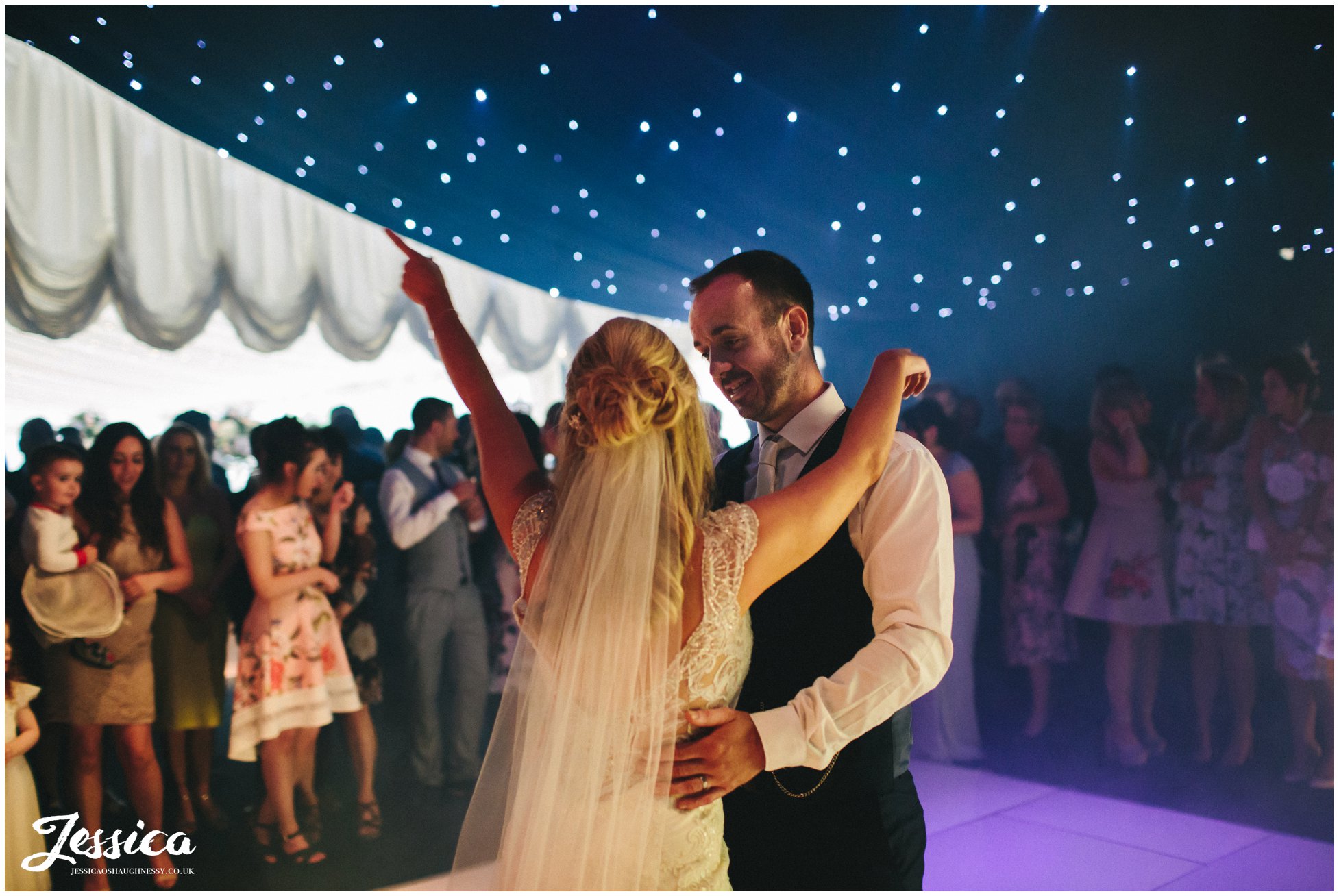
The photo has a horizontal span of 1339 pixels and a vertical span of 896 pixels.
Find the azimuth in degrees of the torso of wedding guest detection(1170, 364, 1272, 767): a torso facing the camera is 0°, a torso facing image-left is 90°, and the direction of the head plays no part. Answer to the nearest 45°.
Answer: approximately 45°

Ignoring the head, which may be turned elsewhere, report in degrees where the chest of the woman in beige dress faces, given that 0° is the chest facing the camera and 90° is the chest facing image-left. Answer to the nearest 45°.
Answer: approximately 0°

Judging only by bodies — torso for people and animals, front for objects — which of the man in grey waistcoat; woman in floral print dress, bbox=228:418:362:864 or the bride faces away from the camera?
the bride

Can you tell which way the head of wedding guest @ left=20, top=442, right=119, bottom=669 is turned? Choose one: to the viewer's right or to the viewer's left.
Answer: to the viewer's right

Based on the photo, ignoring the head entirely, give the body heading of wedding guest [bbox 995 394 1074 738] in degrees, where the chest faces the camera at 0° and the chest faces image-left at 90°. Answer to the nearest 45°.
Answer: approximately 45°

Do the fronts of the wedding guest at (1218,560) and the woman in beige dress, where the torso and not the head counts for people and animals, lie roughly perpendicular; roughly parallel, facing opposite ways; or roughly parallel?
roughly perpendicular

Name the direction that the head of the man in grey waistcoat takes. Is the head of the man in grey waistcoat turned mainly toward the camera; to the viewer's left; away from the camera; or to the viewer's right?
to the viewer's right

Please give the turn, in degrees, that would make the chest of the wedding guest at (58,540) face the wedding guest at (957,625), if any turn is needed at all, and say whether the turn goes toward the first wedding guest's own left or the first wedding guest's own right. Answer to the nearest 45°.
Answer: approximately 45° to the first wedding guest's own left
